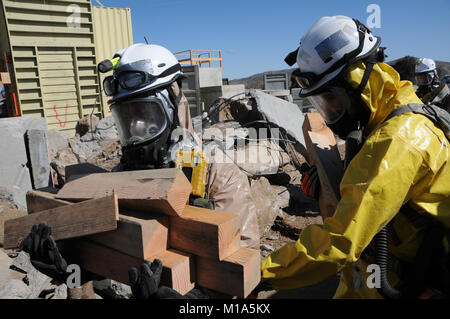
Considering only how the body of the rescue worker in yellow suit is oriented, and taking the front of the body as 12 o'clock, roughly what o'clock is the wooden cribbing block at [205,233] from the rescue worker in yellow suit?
The wooden cribbing block is roughly at 11 o'clock from the rescue worker in yellow suit.

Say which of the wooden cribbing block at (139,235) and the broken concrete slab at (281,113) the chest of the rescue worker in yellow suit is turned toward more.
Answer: the wooden cribbing block

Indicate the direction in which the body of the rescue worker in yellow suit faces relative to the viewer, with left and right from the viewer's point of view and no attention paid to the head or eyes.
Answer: facing to the left of the viewer

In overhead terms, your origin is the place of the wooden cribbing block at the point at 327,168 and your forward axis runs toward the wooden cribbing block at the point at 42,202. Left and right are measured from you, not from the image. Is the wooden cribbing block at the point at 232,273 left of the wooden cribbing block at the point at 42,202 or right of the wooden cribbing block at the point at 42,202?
left

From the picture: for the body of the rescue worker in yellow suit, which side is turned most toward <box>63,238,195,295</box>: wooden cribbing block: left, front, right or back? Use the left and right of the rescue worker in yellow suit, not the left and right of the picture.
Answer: front

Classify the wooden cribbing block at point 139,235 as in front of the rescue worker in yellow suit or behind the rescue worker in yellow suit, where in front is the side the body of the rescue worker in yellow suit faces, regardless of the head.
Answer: in front

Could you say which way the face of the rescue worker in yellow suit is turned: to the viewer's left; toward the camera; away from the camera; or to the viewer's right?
to the viewer's left
